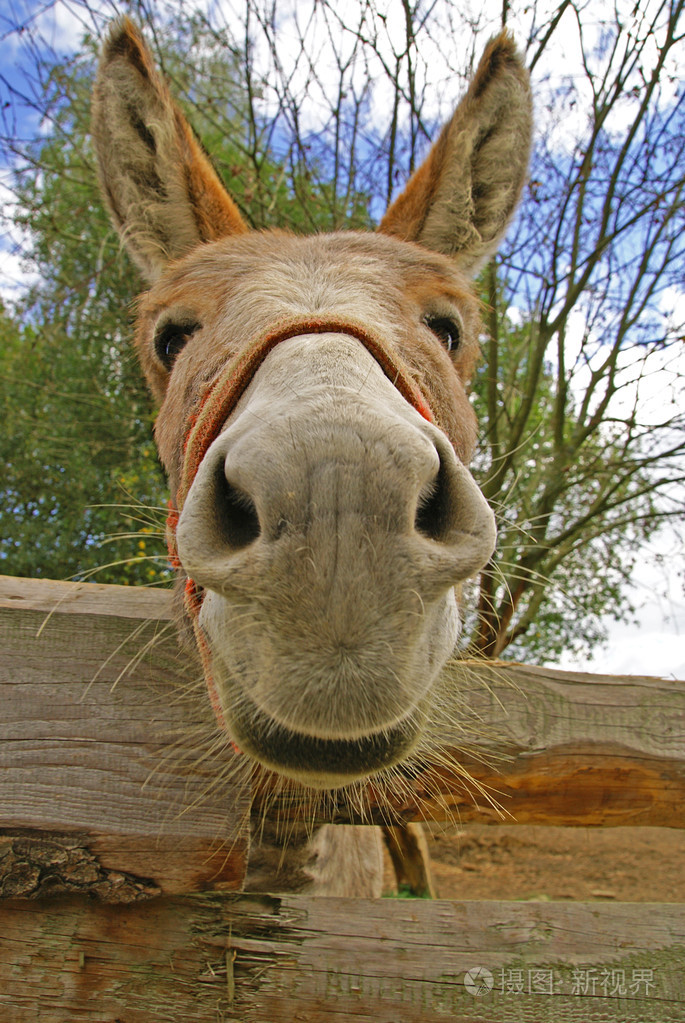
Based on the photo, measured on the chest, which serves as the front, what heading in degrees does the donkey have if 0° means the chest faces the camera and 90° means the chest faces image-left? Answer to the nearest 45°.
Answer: approximately 0°
